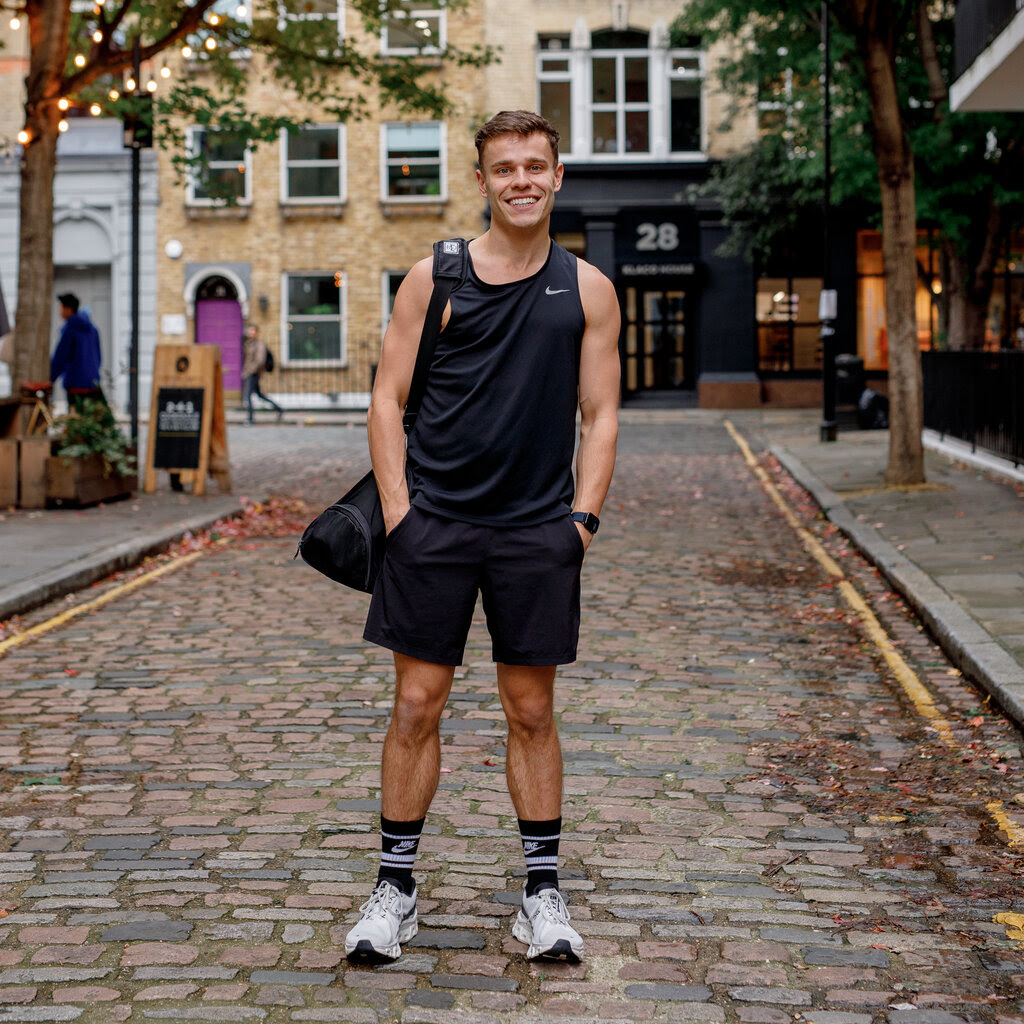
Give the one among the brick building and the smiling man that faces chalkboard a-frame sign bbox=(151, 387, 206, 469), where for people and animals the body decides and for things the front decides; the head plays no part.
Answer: the brick building

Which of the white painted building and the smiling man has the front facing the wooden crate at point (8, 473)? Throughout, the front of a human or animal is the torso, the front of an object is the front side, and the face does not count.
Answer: the white painted building

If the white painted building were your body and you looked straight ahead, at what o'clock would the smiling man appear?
The smiling man is roughly at 12 o'clock from the white painted building.

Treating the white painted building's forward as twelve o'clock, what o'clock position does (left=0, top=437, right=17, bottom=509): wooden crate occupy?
The wooden crate is roughly at 12 o'clock from the white painted building.

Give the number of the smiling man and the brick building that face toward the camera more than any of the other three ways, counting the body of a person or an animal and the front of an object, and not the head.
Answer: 2

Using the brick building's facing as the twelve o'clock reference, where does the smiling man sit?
The smiling man is roughly at 12 o'clock from the brick building.
